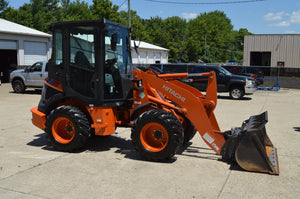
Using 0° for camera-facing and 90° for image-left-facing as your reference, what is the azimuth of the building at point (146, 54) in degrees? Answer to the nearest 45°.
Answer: approximately 315°

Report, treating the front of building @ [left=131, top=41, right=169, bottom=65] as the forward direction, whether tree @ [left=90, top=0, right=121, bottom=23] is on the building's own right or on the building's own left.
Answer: on the building's own right

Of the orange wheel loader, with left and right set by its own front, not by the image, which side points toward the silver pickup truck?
back

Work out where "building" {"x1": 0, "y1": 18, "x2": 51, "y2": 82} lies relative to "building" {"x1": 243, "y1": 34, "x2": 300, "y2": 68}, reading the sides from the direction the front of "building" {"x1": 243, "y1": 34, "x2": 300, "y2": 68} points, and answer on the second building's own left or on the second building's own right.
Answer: on the second building's own right

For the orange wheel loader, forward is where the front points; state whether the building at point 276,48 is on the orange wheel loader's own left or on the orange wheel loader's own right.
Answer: on the orange wheel loader's own left

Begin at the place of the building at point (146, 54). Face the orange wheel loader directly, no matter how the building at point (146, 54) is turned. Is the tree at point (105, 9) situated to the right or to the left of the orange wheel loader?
right

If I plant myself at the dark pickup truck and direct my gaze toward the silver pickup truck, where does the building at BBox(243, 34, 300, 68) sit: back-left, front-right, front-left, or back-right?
back-right

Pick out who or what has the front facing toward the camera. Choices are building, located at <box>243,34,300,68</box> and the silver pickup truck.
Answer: the building

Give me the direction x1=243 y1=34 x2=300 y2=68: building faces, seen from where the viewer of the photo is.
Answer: facing the viewer

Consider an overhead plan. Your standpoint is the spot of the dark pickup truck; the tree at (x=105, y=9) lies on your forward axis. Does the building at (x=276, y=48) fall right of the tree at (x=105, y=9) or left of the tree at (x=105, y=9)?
right

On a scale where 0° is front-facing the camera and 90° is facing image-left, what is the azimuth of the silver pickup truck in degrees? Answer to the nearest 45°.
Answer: approximately 90°

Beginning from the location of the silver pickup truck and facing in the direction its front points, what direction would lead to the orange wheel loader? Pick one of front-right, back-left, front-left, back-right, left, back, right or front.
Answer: left

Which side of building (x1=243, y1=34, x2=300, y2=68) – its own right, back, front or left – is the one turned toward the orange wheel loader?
front

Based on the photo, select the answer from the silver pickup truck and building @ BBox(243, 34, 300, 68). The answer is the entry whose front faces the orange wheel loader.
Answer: the building
